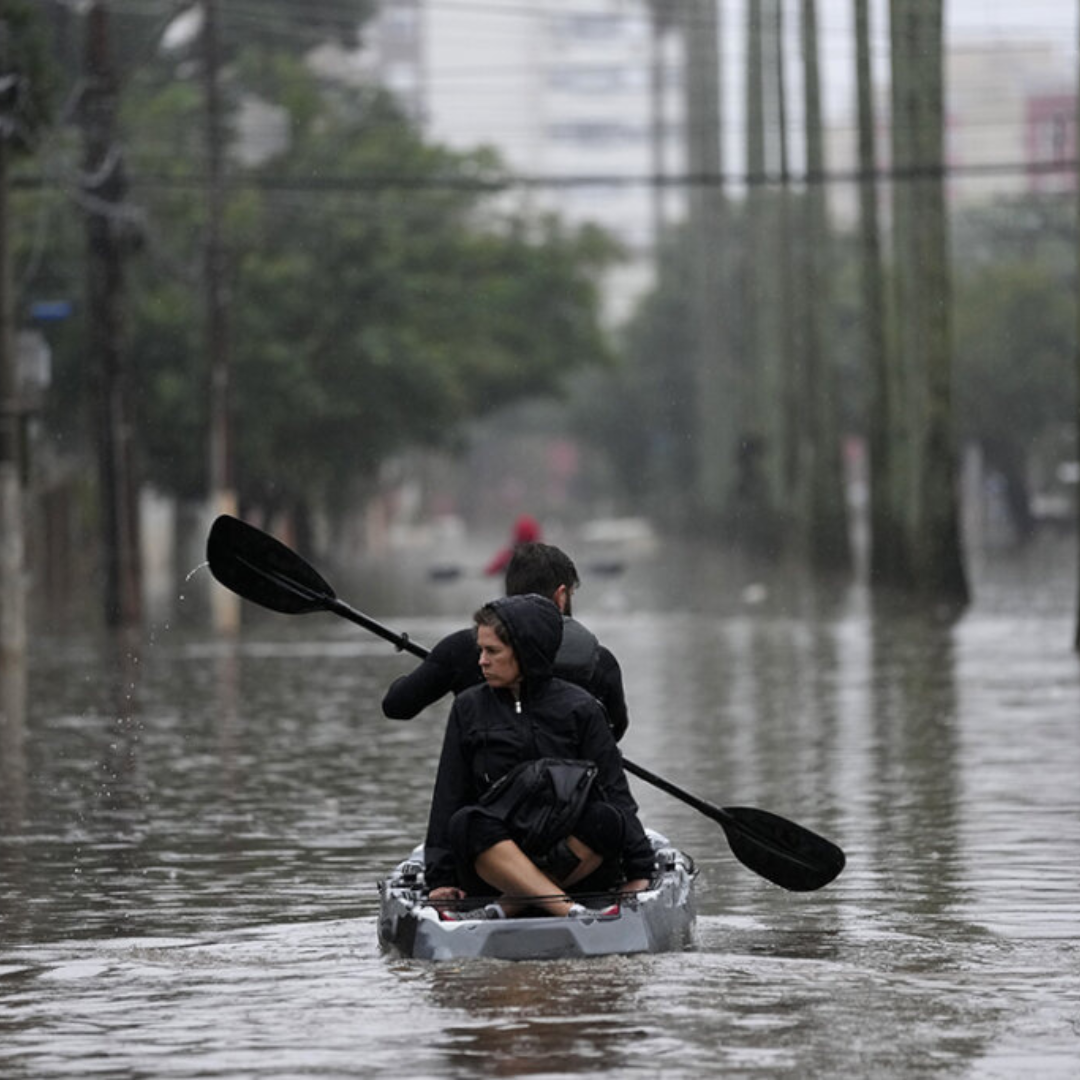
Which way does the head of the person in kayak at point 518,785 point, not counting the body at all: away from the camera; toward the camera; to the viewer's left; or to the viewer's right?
to the viewer's left

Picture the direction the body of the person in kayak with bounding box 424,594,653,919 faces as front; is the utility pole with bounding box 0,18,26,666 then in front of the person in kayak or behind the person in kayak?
behind

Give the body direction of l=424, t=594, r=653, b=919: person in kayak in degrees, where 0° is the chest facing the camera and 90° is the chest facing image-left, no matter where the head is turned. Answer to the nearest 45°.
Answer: approximately 0°

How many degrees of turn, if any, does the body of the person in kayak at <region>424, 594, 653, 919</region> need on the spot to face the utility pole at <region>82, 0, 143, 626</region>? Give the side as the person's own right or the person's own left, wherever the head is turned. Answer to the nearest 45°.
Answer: approximately 180°

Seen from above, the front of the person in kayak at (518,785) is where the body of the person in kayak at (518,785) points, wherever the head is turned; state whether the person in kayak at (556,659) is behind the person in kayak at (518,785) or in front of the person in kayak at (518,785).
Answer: behind
